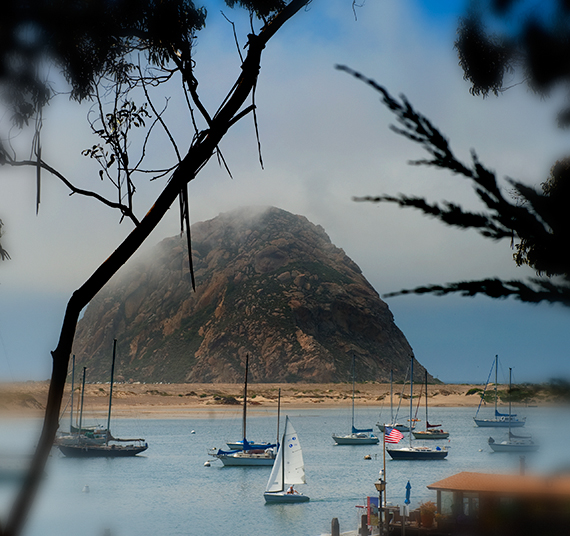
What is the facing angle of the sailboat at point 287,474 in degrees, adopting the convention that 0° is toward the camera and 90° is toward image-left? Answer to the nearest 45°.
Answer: approximately 90°
